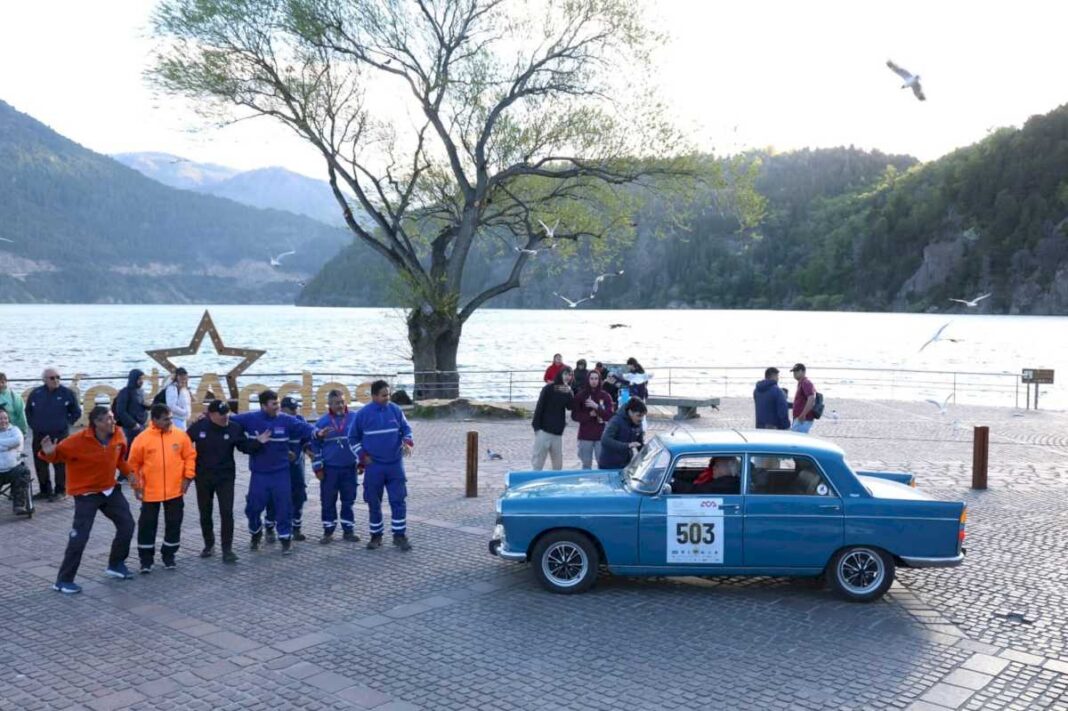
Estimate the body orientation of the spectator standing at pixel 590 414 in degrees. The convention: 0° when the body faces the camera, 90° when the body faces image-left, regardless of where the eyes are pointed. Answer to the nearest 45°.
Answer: approximately 0°

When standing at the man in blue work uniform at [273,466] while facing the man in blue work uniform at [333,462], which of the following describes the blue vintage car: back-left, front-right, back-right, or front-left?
front-right

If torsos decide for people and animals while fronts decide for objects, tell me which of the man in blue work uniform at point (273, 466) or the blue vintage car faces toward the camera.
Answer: the man in blue work uniform

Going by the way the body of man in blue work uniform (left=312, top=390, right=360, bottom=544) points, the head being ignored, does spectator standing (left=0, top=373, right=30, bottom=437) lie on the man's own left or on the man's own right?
on the man's own right

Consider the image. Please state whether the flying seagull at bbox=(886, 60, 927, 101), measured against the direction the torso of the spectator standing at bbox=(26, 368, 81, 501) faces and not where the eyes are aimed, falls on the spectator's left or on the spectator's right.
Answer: on the spectator's left

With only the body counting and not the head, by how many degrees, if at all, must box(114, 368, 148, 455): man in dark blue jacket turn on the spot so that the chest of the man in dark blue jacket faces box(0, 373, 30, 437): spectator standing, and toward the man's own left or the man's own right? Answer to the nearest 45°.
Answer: approximately 135° to the man's own right

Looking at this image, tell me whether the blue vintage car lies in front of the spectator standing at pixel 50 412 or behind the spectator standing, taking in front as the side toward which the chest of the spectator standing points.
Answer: in front

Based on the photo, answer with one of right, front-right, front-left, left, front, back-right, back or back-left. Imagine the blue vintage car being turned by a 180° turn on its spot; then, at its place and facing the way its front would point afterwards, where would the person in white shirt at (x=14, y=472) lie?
back

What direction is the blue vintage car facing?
to the viewer's left

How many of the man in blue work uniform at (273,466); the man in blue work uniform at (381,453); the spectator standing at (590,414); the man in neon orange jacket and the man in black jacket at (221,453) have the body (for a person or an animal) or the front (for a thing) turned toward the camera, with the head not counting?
5

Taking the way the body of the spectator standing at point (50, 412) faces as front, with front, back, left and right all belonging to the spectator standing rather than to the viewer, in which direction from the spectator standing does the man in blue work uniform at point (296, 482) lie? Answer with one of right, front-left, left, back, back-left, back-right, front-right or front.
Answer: front-left

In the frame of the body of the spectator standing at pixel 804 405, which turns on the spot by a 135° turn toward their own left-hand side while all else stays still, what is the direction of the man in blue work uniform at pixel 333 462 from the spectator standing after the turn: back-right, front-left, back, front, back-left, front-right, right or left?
back-right

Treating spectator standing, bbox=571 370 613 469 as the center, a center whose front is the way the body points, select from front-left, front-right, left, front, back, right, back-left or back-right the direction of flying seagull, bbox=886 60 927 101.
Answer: back-left

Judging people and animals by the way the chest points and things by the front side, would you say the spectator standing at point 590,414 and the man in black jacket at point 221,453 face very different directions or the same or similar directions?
same or similar directions

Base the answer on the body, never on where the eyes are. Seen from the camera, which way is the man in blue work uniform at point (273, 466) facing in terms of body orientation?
toward the camera
